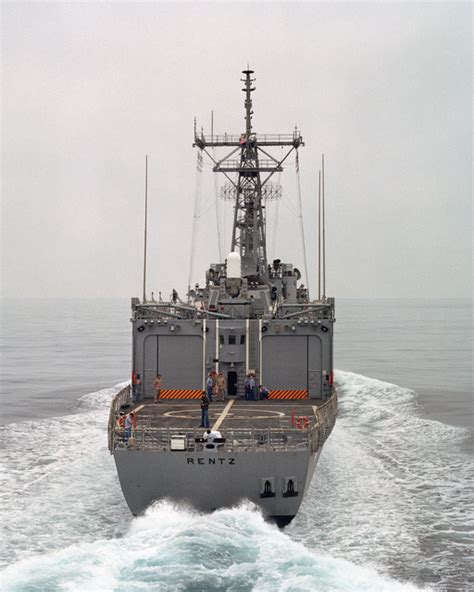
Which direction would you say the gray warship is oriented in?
away from the camera
